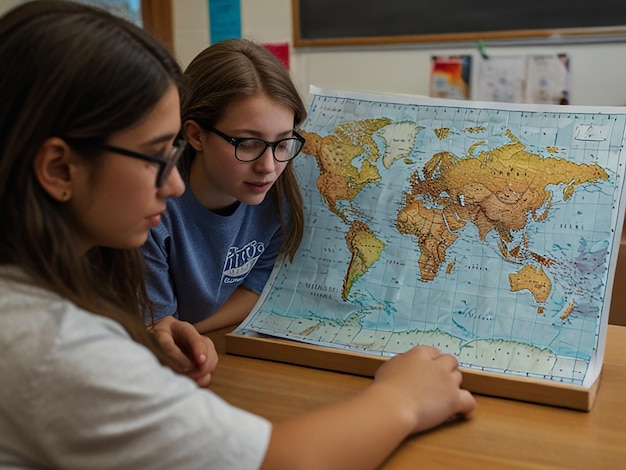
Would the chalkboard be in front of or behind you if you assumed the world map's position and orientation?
behind

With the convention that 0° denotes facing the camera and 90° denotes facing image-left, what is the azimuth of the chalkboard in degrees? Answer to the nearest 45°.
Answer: approximately 0°

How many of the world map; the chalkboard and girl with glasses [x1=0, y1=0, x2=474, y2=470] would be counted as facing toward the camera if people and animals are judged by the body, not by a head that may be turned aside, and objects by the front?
2

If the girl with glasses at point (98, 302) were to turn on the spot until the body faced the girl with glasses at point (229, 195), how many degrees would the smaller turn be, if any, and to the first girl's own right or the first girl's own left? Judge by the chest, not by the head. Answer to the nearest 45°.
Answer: approximately 90° to the first girl's own left

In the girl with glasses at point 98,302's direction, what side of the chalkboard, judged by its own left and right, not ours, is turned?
front

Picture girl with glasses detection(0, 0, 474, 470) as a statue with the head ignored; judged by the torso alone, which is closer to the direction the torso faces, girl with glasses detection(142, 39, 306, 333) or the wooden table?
the wooden table

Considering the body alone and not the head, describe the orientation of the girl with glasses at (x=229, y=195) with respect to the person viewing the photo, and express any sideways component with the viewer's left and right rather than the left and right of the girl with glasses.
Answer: facing the viewer and to the right of the viewer

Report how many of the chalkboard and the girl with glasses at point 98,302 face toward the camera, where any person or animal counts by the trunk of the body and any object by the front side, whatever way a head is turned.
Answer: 1

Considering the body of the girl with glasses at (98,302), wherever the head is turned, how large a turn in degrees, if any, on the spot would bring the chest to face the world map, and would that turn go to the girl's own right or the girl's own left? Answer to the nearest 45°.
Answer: approximately 45° to the girl's own left

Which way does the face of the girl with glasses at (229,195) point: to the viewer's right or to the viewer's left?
to the viewer's right

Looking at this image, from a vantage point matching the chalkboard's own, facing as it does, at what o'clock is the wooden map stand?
The wooden map stand is roughly at 12 o'clock from the chalkboard.

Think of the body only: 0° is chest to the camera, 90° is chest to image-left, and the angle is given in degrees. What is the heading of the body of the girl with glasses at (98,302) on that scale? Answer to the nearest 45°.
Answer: approximately 270°
